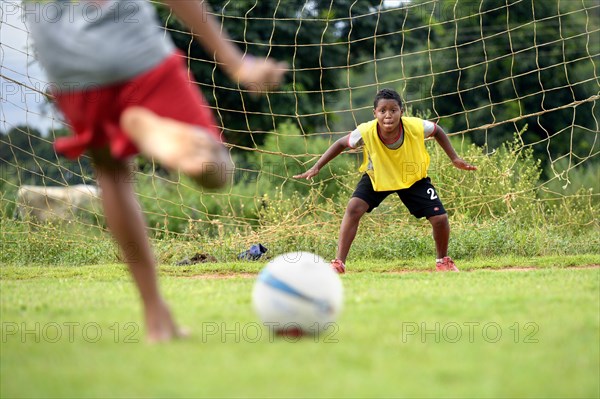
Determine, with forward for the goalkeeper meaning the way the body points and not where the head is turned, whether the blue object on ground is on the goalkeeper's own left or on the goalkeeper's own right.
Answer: on the goalkeeper's own right

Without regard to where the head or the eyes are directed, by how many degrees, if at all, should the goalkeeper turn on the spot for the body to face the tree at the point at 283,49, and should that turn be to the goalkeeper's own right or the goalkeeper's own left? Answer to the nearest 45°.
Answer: approximately 180°

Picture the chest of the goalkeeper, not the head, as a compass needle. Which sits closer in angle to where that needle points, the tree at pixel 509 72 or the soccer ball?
the soccer ball

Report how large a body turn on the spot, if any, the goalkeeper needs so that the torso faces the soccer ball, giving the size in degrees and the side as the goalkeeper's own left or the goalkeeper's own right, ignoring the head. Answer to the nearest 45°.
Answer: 0° — they already face it

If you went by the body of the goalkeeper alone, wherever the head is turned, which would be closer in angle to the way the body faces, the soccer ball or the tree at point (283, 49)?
the soccer ball

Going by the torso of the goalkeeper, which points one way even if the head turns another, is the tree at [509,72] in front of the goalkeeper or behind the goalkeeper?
behind

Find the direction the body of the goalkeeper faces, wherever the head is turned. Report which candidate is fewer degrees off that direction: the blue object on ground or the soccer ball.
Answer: the soccer ball

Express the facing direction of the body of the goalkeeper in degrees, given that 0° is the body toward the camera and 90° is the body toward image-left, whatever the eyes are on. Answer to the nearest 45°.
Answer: approximately 0°
